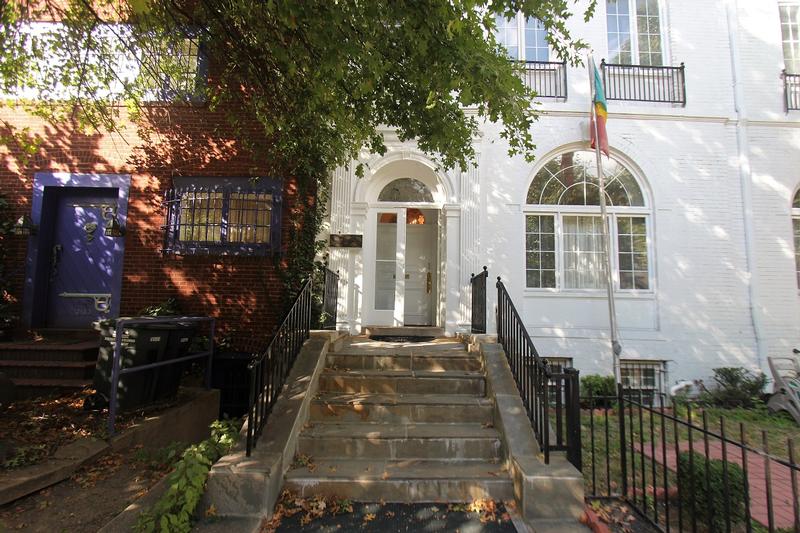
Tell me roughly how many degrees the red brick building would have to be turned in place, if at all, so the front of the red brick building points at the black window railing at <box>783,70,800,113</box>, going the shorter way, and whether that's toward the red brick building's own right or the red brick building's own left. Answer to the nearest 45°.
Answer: approximately 45° to the red brick building's own left

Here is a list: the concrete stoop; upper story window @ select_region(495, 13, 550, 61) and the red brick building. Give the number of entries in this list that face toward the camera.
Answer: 3

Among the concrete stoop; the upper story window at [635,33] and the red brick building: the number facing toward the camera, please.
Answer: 3

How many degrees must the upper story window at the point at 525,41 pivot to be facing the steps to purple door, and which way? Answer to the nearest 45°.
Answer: approximately 45° to its right

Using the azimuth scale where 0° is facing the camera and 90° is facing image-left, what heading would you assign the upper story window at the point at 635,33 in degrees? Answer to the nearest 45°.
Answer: approximately 0°

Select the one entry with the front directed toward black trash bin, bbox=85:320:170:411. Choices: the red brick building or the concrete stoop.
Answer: the red brick building

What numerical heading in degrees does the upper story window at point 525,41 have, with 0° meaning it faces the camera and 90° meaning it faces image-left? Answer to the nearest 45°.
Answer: approximately 0°

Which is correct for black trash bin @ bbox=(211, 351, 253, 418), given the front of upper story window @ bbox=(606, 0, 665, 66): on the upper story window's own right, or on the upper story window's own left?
on the upper story window's own right
